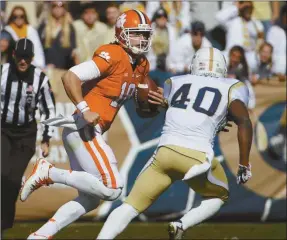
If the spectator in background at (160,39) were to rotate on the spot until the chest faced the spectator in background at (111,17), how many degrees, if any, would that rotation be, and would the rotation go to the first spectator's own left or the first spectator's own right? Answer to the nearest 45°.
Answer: approximately 90° to the first spectator's own right

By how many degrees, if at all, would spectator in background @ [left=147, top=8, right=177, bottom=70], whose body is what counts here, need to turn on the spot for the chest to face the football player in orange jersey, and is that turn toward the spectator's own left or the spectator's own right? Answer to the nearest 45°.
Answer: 0° — they already face them

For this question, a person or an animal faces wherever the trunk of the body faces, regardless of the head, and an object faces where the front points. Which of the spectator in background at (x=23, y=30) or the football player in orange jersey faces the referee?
the spectator in background

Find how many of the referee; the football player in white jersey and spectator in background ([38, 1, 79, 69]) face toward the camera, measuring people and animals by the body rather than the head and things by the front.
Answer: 2

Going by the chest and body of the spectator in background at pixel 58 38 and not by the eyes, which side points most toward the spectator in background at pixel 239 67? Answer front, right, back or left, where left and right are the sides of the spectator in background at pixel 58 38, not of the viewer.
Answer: left

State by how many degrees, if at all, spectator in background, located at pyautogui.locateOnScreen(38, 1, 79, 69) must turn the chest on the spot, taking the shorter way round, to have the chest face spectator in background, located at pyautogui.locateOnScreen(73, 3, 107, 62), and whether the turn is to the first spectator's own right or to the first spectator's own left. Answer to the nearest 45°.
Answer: approximately 90° to the first spectator's own left

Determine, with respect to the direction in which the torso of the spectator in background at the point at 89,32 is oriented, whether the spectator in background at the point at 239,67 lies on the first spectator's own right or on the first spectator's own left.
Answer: on the first spectator's own left

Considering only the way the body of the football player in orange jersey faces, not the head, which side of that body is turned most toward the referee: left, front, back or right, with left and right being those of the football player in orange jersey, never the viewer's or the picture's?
back

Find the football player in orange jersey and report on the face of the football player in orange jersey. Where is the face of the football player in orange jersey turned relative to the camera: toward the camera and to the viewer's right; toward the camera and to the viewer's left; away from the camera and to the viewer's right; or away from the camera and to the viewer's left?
toward the camera and to the viewer's right

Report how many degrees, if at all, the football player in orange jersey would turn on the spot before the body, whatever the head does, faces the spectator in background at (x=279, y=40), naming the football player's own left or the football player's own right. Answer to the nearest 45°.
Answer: approximately 90° to the football player's own left
